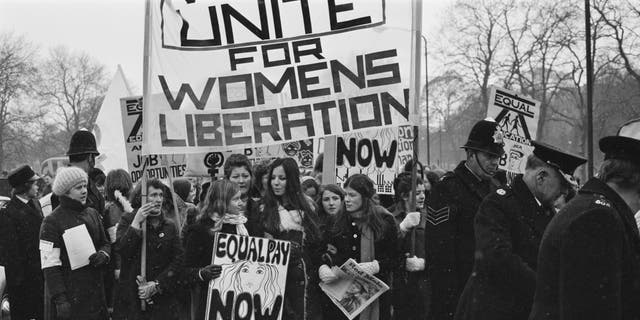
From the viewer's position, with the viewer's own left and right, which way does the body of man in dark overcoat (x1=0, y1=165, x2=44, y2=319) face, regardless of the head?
facing the viewer and to the right of the viewer

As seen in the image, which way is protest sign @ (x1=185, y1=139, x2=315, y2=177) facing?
toward the camera

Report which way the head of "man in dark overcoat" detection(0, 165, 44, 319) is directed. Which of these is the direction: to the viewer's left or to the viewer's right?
to the viewer's right

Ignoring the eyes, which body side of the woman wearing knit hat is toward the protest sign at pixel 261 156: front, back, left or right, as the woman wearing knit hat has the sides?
left

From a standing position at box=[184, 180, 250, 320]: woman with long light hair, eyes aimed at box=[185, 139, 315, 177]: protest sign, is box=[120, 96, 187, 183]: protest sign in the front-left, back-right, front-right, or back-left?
front-left

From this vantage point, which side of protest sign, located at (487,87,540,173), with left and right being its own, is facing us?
front

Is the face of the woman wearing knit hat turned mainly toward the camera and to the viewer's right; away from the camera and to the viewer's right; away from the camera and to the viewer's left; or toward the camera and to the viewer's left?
toward the camera and to the viewer's right

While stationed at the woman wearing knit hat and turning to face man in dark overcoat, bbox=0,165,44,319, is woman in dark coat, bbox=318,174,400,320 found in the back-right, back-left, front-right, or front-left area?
back-right

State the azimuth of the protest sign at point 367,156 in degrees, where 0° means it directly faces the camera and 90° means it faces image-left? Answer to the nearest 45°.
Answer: approximately 0°

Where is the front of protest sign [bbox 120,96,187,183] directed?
toward the camera

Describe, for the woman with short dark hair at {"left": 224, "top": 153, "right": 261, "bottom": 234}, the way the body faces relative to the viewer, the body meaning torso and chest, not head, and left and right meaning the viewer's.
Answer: facing the viewer

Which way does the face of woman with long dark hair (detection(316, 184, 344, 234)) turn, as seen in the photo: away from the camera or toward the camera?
toward the camera
